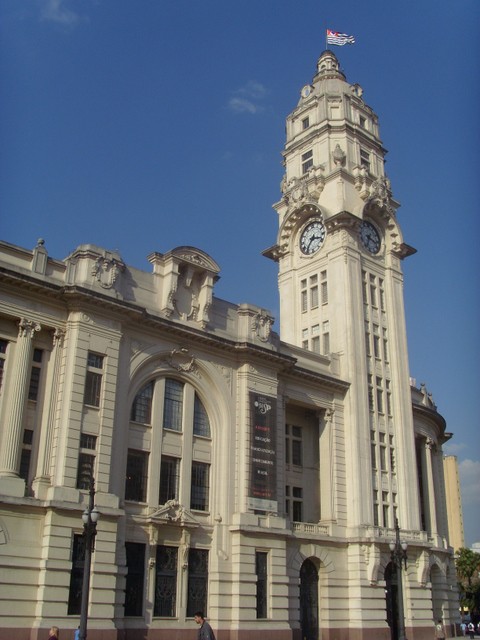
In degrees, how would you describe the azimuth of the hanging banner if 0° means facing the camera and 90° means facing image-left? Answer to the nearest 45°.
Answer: approximately 315°

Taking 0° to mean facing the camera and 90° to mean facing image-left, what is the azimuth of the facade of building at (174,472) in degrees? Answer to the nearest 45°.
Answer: approximately 315°
